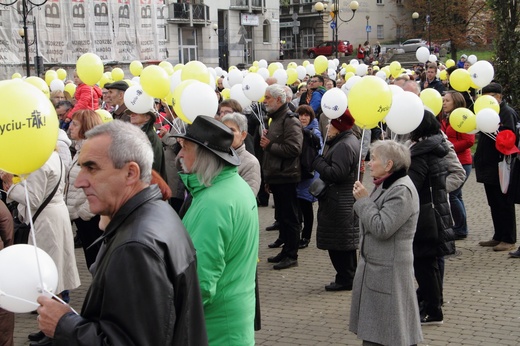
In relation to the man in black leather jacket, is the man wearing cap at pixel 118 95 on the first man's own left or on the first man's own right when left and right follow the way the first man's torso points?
on the first man's own right

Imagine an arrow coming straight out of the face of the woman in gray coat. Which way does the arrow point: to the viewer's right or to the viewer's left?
to the viewer's left

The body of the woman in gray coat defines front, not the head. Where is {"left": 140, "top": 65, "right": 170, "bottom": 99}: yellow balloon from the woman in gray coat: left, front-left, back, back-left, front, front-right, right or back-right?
front-right

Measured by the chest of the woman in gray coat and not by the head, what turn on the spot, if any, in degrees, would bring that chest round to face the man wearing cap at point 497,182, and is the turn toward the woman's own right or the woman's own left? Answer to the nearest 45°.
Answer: approximately 90° to the woman's own right

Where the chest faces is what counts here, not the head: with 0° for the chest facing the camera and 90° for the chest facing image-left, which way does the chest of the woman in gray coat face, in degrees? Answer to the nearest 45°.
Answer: approximately 90°

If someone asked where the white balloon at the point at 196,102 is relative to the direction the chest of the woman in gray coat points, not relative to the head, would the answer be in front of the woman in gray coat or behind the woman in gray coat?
in front

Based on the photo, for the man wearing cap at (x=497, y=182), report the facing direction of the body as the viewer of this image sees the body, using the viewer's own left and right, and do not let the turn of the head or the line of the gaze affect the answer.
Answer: facing to the left of the viewer

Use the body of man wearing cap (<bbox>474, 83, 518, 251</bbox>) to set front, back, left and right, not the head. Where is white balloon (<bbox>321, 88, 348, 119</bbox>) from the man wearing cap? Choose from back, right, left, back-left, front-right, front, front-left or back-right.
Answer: front-left

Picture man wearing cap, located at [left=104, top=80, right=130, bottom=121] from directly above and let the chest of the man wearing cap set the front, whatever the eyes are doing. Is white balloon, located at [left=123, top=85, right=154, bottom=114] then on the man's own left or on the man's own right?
on the man's own left

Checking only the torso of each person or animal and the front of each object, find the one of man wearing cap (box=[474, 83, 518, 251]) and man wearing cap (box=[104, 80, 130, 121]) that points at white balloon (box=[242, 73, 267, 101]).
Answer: man wearing cap (box=[474, 83, 518, 251])

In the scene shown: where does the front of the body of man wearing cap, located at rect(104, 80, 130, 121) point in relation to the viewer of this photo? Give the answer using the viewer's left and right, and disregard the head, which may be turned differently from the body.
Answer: facing to the left of the viewer

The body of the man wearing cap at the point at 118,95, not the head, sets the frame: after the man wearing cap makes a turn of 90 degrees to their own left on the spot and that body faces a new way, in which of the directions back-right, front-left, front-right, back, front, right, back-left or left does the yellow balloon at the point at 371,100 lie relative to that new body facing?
front-left
